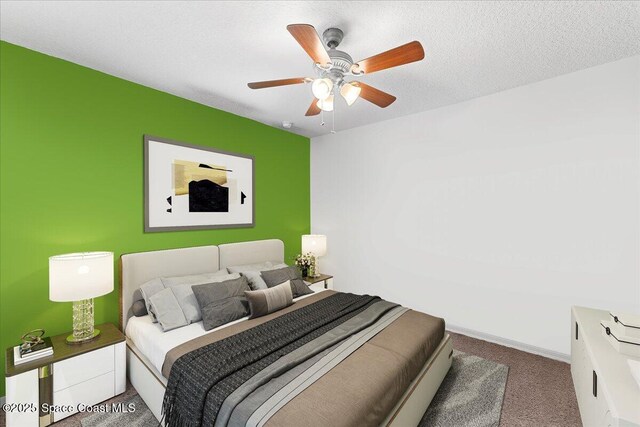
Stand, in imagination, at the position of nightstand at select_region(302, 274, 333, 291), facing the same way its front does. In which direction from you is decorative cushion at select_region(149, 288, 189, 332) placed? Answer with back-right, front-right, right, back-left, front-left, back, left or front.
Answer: right

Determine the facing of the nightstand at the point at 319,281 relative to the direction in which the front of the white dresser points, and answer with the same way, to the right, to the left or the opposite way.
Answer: the opposite way

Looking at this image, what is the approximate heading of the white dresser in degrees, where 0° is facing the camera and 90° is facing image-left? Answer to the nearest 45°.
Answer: approximately 90°

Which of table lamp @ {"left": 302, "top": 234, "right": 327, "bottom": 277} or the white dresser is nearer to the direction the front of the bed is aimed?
the white dresser

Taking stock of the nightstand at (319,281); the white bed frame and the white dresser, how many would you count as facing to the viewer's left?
1

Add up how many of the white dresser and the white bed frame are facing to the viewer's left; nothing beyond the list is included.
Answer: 1

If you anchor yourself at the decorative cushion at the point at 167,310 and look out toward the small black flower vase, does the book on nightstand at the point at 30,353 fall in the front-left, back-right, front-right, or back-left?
back-left

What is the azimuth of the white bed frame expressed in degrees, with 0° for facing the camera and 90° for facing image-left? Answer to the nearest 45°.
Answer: approximately 315°

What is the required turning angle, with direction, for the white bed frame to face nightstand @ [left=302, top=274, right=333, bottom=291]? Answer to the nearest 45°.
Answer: approximately 90° to its left

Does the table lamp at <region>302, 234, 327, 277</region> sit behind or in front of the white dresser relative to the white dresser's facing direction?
in front
